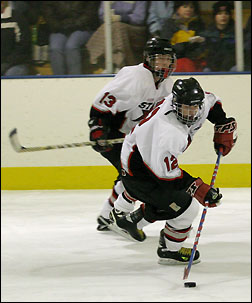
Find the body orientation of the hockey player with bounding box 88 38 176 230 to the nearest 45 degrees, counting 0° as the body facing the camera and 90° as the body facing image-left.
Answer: approximately 315°

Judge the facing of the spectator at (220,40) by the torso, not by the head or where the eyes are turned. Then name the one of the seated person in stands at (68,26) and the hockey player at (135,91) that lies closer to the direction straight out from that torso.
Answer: the hockey player

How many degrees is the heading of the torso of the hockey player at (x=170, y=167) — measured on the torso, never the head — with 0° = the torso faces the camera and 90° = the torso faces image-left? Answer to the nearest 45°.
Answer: approximately 315°

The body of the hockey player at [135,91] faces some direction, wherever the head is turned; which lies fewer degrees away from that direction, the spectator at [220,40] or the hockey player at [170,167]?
the hockey player

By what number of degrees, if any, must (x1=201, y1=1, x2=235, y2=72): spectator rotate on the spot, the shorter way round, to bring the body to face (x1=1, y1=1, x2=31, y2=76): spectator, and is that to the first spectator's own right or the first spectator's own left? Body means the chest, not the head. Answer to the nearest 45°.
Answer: approximately 90° to the first spectator's own right

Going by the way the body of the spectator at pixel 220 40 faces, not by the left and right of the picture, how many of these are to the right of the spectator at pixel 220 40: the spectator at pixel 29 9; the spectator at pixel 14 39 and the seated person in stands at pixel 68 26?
3

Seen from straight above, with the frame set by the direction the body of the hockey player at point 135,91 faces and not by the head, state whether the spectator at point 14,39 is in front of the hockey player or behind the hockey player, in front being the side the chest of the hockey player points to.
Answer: behind

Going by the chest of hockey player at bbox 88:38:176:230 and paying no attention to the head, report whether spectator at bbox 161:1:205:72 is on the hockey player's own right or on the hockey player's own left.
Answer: on the hockey player's own left
